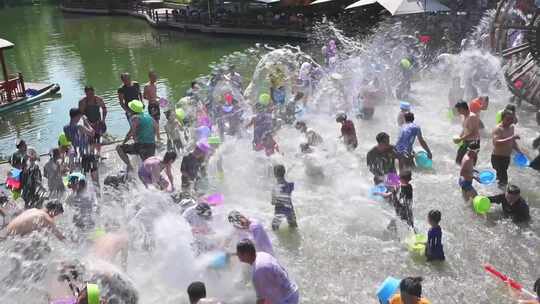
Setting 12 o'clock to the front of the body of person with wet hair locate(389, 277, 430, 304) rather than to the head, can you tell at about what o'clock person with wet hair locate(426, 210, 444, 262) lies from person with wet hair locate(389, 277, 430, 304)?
person with wet hair locate(426, 210, 444, 262) is roughly at 12 o'clock from person with wet hair locate(389, 277, 430, 304).

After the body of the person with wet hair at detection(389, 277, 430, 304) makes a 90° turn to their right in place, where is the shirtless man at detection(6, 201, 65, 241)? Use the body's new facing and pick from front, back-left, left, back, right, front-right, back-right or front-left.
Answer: back

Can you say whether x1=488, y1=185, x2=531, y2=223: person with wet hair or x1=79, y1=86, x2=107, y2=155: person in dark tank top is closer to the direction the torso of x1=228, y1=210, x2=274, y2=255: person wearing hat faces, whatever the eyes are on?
the person in dark tank top

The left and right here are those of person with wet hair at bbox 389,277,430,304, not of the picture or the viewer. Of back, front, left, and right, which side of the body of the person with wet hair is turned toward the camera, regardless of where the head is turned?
back

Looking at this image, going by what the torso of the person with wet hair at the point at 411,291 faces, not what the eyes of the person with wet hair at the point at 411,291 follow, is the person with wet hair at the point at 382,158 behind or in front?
in front

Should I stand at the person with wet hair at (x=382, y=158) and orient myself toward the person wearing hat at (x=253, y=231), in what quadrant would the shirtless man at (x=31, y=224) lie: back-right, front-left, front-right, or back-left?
front-right

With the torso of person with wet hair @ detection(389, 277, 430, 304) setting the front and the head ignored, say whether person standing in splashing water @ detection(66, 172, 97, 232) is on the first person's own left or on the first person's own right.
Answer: on the first person's own left

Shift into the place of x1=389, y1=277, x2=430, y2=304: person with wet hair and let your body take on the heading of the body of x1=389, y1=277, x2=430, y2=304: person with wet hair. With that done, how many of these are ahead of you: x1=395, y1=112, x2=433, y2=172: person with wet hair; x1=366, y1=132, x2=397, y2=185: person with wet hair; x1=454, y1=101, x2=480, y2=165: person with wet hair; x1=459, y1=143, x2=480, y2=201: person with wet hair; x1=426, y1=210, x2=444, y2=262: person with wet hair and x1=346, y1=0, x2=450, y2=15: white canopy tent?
6

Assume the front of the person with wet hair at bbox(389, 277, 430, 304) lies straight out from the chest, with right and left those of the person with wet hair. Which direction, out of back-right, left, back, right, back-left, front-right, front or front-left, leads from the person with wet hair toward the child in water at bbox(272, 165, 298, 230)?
front-left

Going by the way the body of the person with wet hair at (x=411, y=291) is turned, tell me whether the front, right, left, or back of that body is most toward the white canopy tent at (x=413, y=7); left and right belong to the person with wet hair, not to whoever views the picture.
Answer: front
